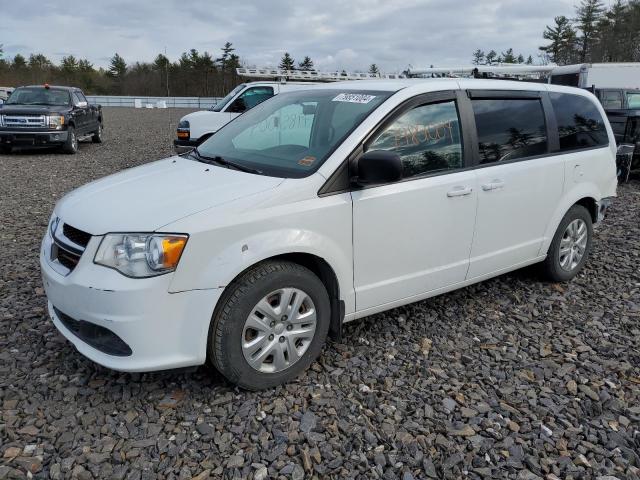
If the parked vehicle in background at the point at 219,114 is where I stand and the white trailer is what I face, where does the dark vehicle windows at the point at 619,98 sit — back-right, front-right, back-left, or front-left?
front-right

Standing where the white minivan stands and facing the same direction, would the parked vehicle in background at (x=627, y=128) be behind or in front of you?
behind

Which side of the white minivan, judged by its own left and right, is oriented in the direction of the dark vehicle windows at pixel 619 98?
back

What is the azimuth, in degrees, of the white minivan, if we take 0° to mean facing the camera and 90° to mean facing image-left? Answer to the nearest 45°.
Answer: approximately 45°

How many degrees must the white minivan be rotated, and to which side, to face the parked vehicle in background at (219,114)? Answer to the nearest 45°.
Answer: approximately 135° to its right

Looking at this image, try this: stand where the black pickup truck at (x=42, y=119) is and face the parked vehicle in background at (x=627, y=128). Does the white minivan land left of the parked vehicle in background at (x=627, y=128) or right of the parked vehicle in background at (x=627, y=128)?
right

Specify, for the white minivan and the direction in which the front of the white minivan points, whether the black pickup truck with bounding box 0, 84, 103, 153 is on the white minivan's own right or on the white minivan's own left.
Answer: on the white minivan's own right

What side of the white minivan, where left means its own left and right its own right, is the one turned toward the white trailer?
back
